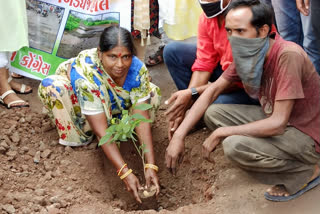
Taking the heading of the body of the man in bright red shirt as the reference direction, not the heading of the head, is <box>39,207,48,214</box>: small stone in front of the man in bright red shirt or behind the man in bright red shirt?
in front

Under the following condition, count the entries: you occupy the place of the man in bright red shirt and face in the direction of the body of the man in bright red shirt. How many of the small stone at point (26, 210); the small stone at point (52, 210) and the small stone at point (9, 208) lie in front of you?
3

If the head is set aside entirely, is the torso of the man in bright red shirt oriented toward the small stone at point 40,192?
yes

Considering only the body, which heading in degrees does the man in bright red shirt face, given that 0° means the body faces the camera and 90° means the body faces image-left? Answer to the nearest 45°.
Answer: approximately 45°

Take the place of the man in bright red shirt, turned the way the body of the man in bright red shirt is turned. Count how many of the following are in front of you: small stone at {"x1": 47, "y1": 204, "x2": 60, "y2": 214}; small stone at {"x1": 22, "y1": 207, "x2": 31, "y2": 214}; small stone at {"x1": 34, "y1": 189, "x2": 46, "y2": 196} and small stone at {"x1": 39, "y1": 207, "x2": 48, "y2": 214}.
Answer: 4

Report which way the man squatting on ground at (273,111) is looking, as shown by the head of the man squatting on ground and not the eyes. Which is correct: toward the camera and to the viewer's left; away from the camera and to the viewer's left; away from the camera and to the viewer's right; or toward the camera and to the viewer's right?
toward the camera and to the viewer's left

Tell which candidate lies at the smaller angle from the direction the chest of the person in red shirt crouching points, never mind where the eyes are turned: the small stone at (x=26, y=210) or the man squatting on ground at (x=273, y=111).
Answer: the small stone

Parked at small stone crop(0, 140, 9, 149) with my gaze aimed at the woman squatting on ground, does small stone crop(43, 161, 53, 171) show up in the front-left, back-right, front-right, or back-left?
front-right

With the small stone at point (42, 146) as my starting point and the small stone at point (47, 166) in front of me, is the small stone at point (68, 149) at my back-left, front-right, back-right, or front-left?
front-left

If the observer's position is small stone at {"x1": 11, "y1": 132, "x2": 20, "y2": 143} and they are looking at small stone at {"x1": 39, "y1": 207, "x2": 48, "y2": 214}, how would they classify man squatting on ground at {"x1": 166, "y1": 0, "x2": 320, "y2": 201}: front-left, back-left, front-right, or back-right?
front-left

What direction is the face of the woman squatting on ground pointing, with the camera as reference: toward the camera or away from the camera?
toward the camera

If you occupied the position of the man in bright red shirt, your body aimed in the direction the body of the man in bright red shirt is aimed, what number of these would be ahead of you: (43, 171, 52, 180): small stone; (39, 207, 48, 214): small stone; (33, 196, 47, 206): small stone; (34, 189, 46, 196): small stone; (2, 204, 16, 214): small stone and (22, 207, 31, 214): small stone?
6

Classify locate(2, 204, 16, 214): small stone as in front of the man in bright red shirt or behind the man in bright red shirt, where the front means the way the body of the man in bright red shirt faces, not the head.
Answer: in front

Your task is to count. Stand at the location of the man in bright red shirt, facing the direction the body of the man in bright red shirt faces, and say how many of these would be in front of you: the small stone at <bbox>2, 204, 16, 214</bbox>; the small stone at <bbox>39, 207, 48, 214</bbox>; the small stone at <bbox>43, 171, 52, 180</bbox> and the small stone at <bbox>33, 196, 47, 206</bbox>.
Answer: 4
